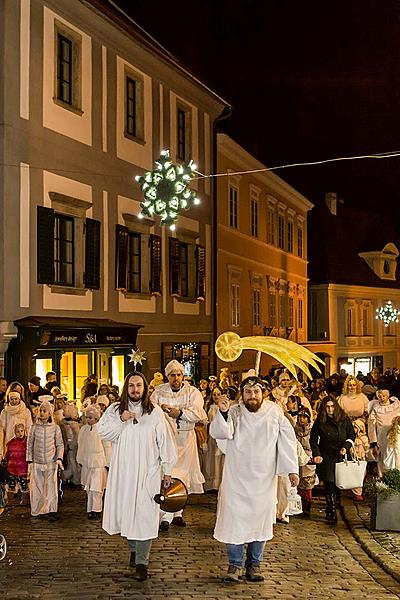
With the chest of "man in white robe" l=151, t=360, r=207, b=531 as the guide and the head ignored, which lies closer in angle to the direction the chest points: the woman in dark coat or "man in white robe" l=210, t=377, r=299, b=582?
the man in white robe

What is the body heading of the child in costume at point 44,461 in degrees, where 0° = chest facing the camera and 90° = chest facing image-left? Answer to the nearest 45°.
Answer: approximately 0°

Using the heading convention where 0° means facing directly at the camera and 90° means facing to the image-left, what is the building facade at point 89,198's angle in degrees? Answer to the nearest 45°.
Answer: approximately 315°

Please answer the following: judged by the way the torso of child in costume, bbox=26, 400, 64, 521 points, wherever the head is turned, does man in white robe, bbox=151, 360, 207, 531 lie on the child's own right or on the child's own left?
on the child's own left

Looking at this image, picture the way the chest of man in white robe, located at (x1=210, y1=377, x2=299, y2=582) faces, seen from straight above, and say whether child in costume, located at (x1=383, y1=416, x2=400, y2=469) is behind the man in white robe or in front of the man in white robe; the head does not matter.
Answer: behind

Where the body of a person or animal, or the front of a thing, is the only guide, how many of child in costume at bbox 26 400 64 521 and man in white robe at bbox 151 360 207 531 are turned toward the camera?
2

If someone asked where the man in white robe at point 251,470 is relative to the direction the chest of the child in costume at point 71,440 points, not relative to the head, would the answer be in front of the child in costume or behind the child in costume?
in front
